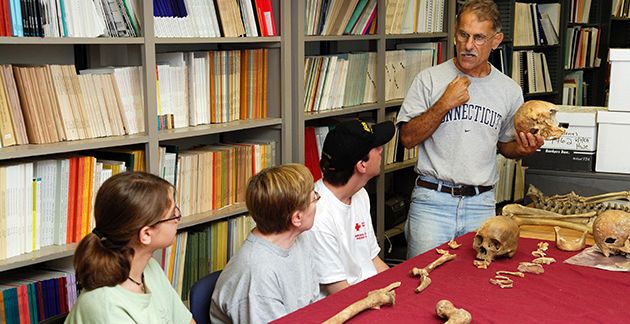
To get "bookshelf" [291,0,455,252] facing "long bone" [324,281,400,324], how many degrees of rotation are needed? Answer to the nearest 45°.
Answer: approximately 45° to its right

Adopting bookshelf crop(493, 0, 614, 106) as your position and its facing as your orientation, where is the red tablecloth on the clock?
The red tablecloth is roughly at 12 o'clock from the bookshelf.

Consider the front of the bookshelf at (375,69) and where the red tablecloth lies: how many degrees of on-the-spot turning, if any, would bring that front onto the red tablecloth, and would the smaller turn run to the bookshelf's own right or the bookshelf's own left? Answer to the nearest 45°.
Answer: approximately 45° to the bookshelf's own right

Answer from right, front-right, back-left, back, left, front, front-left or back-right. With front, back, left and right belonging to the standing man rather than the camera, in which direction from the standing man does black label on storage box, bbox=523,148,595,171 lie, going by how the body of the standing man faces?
back-left

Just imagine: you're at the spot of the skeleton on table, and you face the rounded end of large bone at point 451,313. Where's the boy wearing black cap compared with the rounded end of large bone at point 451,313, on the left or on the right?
right

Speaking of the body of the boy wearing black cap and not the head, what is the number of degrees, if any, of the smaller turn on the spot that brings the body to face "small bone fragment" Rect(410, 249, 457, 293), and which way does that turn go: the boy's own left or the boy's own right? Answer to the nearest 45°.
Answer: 0° — they already face it

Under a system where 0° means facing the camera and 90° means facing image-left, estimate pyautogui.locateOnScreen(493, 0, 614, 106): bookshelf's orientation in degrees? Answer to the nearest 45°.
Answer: approximately 0°
